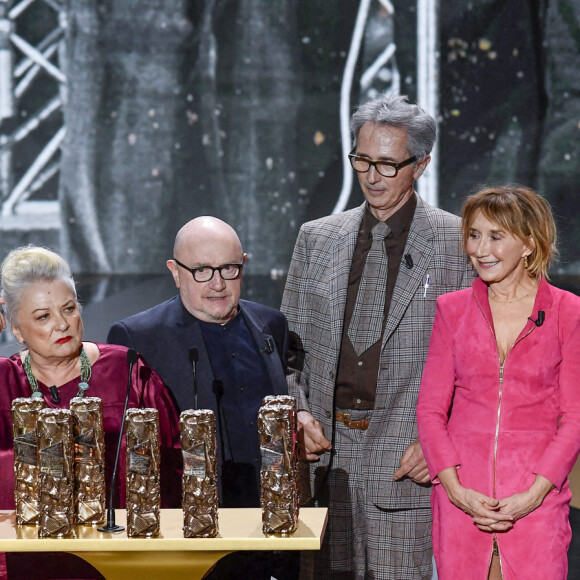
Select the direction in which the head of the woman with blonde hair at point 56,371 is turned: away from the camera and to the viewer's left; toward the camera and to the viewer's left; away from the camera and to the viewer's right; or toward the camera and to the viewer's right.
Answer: toward the camera and to the viewer's right

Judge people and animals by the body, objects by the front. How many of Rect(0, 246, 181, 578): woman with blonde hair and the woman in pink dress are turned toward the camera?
2

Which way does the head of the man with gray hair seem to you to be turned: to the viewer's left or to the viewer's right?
to the viewer's left

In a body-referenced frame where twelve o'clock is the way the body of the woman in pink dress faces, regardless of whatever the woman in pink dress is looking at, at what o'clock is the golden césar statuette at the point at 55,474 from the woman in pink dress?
The golden césar statuette is roughly at 2 o'clock from the woman in pink dress.

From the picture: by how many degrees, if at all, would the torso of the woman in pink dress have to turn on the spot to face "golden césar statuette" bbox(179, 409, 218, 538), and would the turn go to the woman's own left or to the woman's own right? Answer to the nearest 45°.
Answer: approximately 45° to the woman's own right

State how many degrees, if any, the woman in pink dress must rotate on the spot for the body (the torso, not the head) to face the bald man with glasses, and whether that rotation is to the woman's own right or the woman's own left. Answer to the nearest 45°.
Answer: approximately 90° to the woman's own right

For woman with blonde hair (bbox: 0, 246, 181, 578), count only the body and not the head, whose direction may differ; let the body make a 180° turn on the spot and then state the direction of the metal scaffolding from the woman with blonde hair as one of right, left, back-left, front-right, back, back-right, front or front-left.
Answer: front
